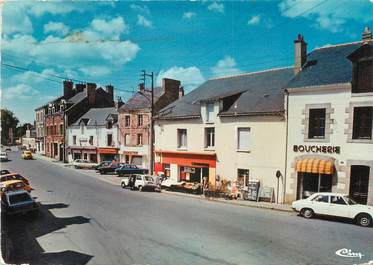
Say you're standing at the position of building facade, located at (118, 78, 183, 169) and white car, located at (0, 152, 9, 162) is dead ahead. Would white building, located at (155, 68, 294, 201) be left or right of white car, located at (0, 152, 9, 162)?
left

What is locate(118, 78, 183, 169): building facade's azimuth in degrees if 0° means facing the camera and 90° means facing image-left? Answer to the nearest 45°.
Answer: approximately 45°

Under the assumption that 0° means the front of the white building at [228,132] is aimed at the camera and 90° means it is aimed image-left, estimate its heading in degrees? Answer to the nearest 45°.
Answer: approximately 45°

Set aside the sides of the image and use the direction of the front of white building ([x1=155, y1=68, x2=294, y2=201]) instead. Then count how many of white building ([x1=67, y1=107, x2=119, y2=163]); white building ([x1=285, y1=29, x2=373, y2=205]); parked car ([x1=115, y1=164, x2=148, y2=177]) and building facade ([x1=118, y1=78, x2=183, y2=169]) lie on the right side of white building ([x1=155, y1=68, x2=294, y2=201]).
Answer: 3

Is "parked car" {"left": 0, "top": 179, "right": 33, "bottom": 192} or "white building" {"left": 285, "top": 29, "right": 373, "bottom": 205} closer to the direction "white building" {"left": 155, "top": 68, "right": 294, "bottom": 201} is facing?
the parked car

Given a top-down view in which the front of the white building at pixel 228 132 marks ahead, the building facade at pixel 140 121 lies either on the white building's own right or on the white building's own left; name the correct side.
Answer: on the white building's own right

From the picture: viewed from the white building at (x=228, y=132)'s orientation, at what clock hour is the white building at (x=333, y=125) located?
the white building at (x=333, y=125) is roughly at 9 o'clock from the white building at (x=228, y=132).

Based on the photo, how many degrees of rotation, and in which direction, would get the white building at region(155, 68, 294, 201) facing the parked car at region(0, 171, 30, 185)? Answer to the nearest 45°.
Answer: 0° — it already faces it
